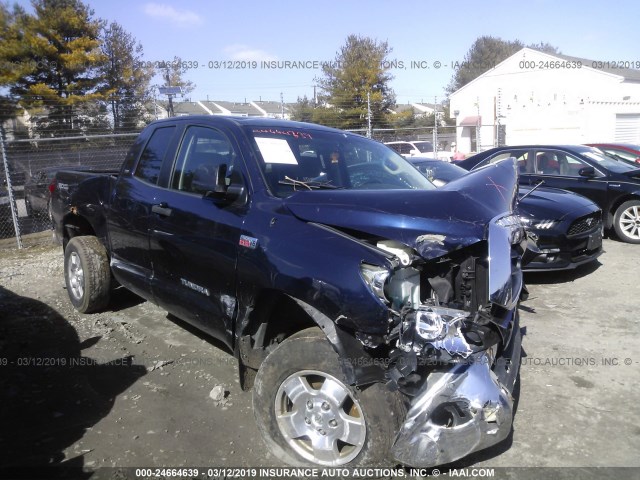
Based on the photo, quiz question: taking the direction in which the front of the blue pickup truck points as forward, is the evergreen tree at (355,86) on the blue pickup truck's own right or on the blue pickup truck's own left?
on the blue pickup truck's own left

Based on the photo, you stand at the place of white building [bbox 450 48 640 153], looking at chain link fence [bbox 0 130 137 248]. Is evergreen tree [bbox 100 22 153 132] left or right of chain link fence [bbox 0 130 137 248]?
right

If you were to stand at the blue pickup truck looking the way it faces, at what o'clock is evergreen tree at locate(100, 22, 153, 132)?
The evergreen tree is roughly at 7 o'clock from the blue pickup truck.

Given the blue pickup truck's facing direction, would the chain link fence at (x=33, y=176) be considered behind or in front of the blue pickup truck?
behind

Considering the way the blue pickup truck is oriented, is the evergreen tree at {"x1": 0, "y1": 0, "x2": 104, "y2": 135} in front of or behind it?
behind

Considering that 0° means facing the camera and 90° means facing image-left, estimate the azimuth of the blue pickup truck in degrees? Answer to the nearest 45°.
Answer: approximately 315°

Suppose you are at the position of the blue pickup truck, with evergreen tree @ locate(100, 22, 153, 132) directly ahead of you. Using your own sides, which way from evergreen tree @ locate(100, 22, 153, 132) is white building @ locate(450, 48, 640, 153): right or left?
right

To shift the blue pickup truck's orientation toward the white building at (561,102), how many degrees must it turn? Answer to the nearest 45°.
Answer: approximately 90° to its left
